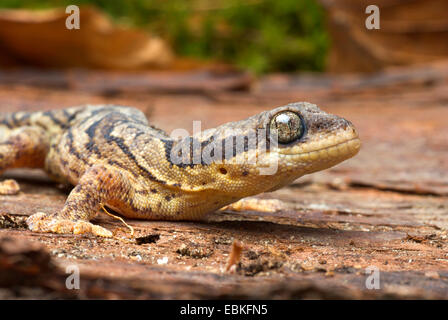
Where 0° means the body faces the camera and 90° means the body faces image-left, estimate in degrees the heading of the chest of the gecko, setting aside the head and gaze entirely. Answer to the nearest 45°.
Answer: approximately 270°
